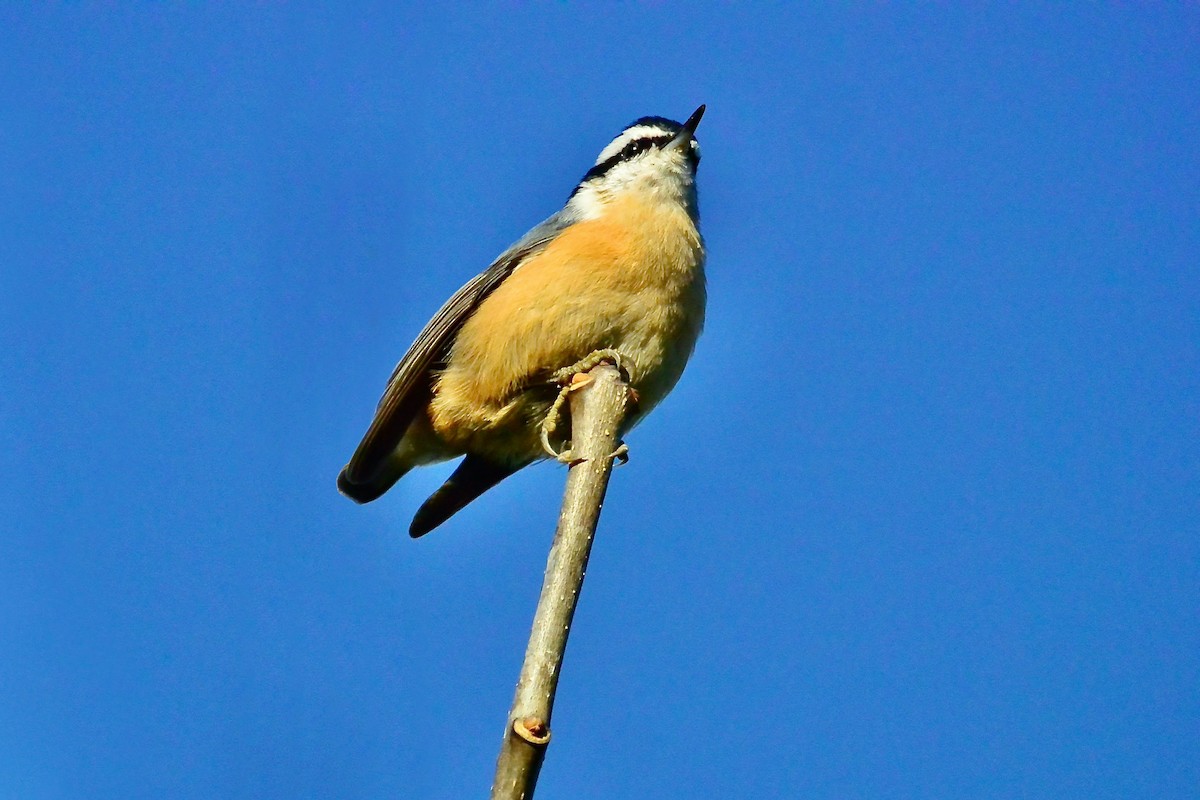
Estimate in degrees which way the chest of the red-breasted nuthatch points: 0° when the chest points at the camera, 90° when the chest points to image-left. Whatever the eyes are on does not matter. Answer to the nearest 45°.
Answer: approximately 315°
